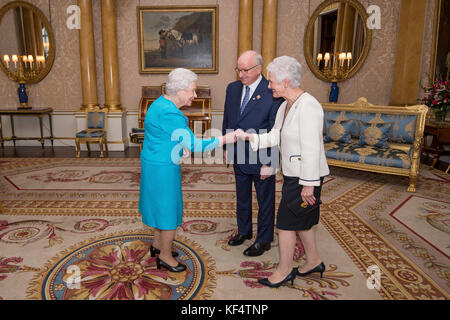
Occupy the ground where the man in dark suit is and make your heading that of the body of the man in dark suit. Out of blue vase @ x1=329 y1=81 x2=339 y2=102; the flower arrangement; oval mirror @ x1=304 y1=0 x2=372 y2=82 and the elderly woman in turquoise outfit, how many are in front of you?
1

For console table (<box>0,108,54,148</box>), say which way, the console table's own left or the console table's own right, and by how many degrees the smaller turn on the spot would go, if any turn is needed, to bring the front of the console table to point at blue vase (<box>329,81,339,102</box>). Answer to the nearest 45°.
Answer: approximately 45° to the console table's own left

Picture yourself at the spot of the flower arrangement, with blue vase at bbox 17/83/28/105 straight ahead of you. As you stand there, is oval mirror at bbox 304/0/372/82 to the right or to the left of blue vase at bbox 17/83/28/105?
right

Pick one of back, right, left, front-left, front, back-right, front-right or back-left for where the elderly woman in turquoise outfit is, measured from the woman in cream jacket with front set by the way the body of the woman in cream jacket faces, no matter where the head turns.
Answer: front

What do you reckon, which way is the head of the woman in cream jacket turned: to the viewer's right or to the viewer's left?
to the viewer's left

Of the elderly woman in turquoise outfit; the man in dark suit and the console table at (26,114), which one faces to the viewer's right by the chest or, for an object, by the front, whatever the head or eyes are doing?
the elderly woman in turquoise outfit

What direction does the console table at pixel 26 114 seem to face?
toward the camera

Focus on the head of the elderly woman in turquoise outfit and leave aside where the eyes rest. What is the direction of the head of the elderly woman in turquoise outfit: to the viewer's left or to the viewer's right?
to the viewer's right

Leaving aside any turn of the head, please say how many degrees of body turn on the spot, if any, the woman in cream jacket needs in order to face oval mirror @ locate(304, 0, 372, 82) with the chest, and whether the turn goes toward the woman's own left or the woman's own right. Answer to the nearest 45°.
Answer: approximately 90° to the woman's own right

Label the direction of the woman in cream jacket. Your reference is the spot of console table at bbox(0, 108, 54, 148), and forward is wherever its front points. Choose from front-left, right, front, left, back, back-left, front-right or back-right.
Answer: front

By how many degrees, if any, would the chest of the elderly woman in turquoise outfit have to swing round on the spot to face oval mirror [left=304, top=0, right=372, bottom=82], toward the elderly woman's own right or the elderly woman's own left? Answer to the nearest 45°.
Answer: approximately 45° to the elderly woman's own left

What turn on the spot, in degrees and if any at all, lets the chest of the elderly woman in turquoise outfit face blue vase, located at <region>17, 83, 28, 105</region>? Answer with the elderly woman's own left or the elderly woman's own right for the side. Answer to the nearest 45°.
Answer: approximately 135° to the elderly woman's own left

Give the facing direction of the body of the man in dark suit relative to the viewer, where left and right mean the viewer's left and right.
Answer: facing the viewer and to the left of the viewer

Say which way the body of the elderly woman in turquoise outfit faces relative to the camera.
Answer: to the viewer's right

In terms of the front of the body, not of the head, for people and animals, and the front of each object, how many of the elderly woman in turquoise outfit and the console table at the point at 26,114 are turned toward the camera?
1

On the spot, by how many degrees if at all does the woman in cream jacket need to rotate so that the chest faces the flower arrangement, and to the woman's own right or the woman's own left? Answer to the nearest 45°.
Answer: approximately 135° to the woman's own right

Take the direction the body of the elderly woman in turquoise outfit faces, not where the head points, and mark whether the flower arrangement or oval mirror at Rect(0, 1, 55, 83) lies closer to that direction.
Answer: the flower arrangement

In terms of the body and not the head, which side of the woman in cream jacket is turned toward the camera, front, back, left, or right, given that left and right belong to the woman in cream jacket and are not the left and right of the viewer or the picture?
left
